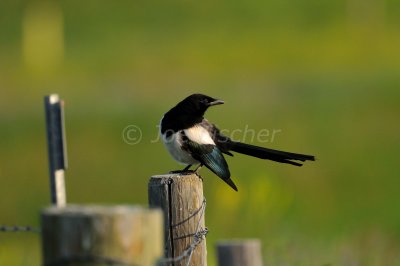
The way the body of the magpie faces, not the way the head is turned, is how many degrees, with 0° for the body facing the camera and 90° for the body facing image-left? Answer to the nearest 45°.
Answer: approximately 90°

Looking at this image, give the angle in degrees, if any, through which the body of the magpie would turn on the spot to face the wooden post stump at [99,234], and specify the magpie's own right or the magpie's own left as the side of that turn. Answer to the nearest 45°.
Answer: approximately 90° to the magpie's own left

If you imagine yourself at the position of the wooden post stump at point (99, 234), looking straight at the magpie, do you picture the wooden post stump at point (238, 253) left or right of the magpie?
right
